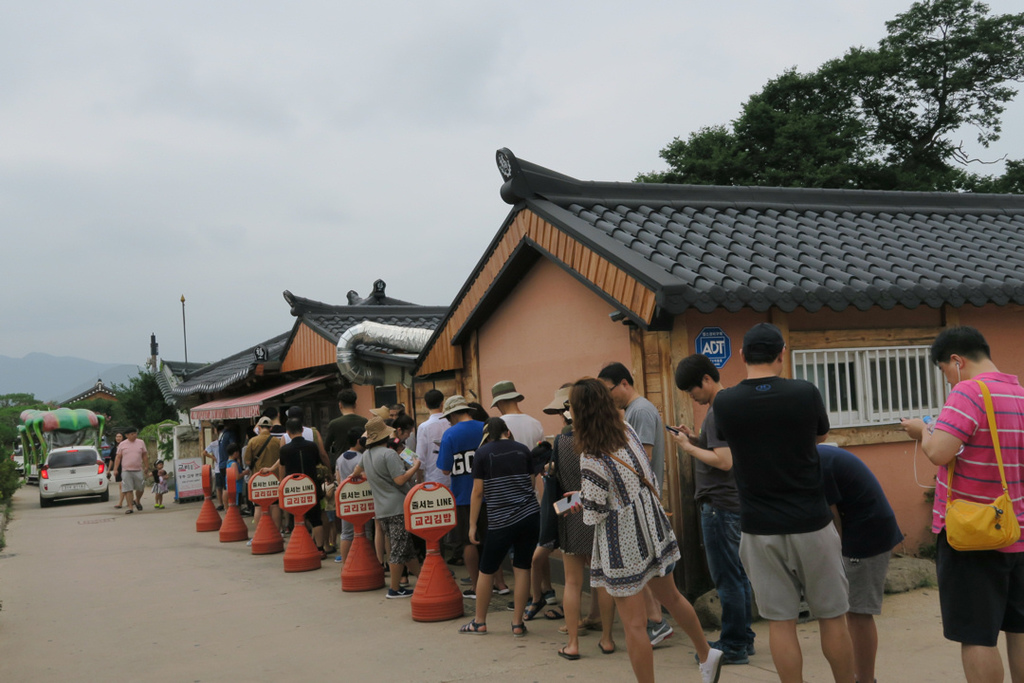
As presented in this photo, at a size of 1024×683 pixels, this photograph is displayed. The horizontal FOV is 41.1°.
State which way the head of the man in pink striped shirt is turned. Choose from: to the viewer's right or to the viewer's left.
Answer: to the viewer's left

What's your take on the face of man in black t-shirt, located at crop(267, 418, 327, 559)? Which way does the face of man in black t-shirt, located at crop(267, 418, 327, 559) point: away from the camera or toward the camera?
away from the camera

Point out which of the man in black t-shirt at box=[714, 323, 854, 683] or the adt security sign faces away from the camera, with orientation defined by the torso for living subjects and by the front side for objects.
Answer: the man in black t-shirt

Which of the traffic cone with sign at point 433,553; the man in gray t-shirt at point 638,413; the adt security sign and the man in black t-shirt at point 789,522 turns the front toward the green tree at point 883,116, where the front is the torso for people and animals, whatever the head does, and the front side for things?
the man in black t-shirt

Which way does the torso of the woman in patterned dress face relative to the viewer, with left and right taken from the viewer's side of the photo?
facing away from the viewer and to the left of the viewer

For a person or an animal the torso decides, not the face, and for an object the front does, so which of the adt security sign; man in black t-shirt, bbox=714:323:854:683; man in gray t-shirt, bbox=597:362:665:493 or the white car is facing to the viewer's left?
the man in gray t-shirt

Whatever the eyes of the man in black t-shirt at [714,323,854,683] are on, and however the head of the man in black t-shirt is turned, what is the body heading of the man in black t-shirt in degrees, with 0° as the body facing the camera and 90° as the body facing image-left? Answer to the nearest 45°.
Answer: approximately 180°

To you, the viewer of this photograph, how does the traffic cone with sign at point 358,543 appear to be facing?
facing the viewer

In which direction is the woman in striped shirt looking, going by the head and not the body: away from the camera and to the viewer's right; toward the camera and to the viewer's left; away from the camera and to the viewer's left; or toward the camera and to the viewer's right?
away from the camera and to the viewer's left

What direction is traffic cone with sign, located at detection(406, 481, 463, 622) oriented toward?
toward the camera

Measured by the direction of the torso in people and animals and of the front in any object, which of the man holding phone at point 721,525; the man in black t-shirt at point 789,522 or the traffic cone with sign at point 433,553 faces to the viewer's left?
the man holding phone

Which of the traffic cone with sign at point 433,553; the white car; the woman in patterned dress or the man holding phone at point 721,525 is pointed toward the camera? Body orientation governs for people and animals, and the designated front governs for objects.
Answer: the traffic cone with sign

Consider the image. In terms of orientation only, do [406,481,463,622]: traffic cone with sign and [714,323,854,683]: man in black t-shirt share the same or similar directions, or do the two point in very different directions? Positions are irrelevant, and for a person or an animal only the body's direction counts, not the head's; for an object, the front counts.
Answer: very different directions

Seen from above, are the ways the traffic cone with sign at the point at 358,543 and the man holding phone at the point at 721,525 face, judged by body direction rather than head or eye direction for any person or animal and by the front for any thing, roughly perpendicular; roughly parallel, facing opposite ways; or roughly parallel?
roughly perpendicular

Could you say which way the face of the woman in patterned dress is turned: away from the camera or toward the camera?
away from the camera

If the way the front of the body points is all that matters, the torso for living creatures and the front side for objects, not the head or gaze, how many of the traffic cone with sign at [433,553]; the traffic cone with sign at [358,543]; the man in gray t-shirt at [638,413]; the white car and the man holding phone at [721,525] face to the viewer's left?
2

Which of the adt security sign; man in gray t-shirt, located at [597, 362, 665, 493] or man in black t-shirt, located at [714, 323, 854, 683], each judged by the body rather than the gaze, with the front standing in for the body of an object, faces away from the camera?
the man in black t-shirt

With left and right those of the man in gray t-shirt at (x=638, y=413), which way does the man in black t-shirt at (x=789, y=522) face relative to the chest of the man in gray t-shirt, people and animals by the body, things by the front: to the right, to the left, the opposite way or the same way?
to the right

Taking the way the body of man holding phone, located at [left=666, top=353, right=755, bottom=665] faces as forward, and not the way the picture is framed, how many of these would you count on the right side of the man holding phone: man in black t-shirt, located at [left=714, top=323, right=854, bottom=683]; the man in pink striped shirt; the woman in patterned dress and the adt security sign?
1
